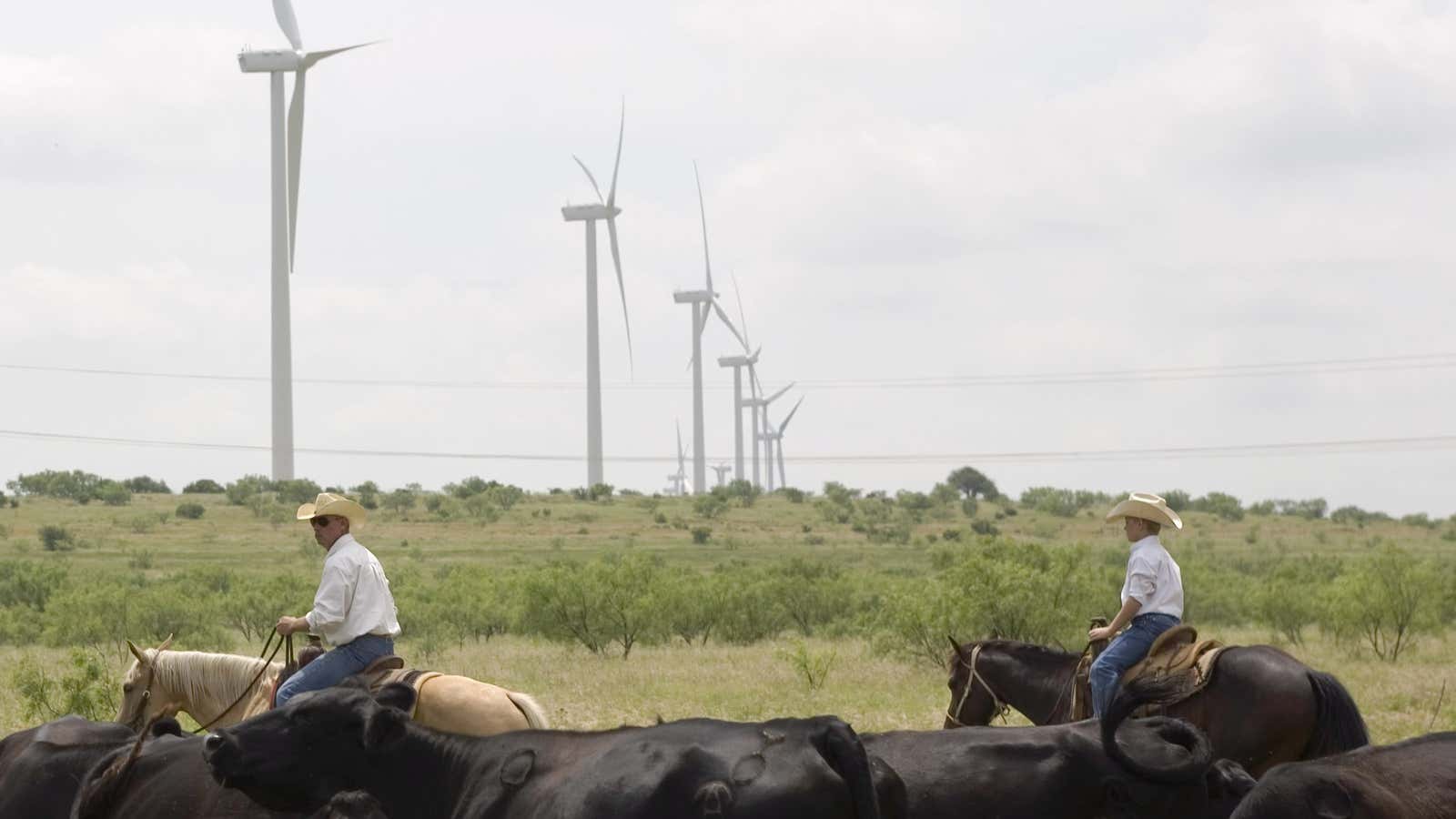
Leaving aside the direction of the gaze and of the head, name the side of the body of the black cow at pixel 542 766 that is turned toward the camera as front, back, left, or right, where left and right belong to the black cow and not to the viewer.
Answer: left

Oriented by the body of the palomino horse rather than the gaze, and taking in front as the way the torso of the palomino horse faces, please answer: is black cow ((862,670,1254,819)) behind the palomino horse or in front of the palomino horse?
behind

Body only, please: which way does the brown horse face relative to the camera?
to the viewer's left

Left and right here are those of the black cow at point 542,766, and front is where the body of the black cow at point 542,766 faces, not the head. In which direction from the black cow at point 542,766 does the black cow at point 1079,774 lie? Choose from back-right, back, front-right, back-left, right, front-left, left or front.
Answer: back

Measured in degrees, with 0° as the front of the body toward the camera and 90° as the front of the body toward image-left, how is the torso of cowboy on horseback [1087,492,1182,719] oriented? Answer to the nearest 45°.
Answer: approximately 90°

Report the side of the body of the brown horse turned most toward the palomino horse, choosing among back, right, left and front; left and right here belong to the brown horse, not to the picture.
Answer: front

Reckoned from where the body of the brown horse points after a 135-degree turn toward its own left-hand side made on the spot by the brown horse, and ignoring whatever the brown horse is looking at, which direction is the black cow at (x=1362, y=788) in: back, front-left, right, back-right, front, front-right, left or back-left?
front-right

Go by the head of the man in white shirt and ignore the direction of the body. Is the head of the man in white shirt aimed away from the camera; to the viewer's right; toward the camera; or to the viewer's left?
to the viewer's left

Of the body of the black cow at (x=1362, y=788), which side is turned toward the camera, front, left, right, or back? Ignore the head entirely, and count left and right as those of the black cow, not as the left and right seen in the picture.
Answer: left

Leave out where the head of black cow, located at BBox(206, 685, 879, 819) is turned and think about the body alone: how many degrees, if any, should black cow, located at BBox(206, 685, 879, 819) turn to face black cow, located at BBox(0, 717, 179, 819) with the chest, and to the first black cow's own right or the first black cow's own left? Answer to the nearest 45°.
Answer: approximately 45° to the first black cow's own right

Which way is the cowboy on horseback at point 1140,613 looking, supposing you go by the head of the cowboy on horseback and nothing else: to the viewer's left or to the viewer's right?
to the viewer's left

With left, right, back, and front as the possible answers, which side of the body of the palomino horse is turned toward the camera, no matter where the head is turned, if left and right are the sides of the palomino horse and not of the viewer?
left

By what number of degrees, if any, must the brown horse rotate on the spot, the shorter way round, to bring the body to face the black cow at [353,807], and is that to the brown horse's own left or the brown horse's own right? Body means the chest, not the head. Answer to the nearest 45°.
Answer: approximately 45° to the brown horse's own left
